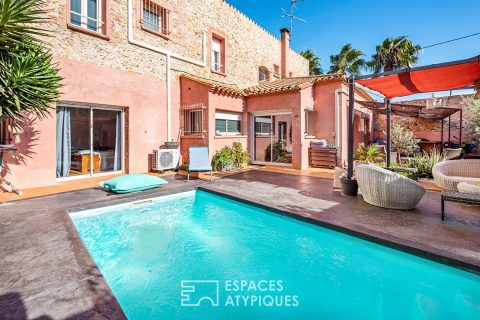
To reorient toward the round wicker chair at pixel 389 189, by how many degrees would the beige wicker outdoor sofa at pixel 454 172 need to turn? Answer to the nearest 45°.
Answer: approximately 45° to its right

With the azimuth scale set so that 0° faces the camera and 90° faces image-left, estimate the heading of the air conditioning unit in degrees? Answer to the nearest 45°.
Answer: approximately 315°

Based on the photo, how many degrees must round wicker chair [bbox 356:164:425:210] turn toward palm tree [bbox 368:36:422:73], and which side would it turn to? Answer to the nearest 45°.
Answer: approximately 45° to its left

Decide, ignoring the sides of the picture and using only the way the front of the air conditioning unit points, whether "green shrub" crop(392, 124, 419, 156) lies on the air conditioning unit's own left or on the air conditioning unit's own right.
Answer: on the air conditioning unit's own left

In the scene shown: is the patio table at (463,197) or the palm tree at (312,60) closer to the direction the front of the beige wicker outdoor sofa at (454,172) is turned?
the patio table

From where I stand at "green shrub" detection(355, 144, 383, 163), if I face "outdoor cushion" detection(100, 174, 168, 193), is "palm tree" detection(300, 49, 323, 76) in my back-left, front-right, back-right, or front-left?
back-right

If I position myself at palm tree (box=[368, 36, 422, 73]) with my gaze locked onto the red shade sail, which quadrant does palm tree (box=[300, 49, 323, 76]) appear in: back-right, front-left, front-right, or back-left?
back-right

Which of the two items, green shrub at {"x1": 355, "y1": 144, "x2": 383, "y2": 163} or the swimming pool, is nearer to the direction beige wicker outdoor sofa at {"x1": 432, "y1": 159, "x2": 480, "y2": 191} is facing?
the swimming pool

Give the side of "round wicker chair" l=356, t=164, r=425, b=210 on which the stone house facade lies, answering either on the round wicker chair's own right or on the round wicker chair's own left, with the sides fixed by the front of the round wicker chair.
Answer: on the round wicker chair's own left
